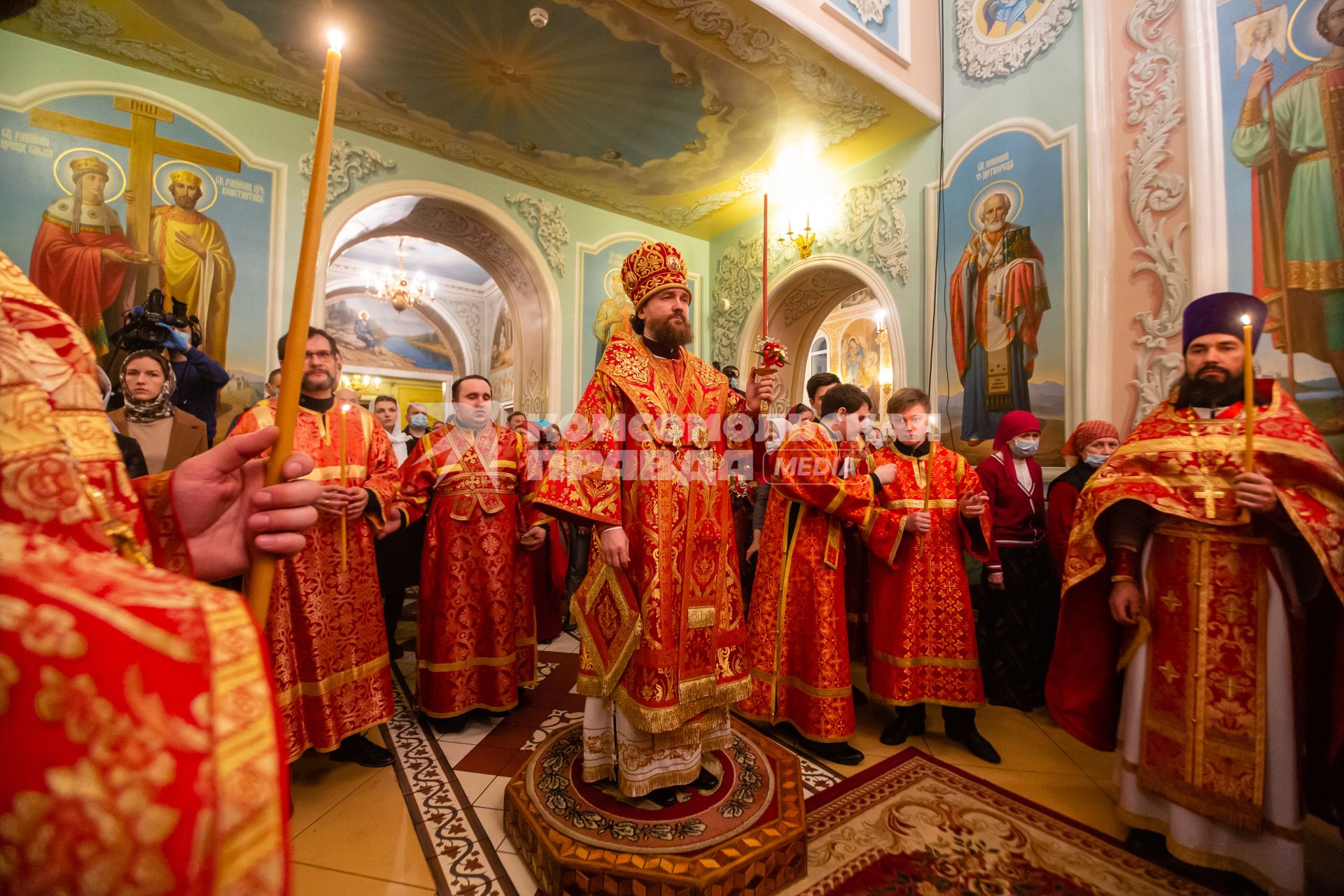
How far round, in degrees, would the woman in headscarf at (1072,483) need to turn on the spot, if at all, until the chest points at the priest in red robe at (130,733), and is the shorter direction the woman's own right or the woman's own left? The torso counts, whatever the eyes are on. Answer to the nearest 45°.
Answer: approximately 45° to the woman's own right

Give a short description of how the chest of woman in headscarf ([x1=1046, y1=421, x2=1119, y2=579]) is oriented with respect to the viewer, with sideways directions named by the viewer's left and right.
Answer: facing the viewer and to the right of the viewer

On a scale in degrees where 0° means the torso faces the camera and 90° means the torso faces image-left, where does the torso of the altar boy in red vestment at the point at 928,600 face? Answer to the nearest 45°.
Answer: approximately 0°

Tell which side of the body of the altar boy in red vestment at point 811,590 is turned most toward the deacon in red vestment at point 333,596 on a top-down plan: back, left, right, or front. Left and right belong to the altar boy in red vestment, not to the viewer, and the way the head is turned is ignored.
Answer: back

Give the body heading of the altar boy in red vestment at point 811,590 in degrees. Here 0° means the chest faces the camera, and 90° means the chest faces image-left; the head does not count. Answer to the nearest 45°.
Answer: approximately 270°

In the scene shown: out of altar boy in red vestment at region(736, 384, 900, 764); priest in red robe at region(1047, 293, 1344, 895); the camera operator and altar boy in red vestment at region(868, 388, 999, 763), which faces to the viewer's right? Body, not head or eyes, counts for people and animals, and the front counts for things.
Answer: altar boy in red vestment at region(736, 384, 900, 764)

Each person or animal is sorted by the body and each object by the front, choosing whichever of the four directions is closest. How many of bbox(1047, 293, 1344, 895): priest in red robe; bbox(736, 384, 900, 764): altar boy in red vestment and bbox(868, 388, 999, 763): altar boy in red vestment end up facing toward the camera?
2

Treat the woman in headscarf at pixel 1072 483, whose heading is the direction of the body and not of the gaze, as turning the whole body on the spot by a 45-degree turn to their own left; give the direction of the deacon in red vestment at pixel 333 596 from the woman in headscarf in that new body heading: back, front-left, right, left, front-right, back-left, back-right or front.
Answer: back-right
